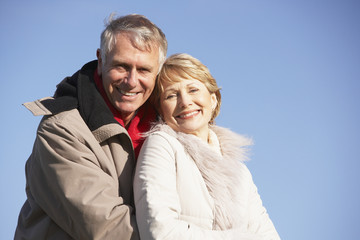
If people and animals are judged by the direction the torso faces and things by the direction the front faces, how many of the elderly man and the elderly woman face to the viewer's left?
0

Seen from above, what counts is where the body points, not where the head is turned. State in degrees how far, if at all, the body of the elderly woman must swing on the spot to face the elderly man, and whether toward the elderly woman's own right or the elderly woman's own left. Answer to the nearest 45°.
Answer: approximately 135° to the elderly woman's own right

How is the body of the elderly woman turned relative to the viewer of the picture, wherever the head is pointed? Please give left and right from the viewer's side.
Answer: facing the viewer and to the right of the viewer

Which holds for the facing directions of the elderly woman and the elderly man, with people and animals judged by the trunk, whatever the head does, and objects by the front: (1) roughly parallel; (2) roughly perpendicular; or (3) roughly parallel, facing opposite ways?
roughly parallel
